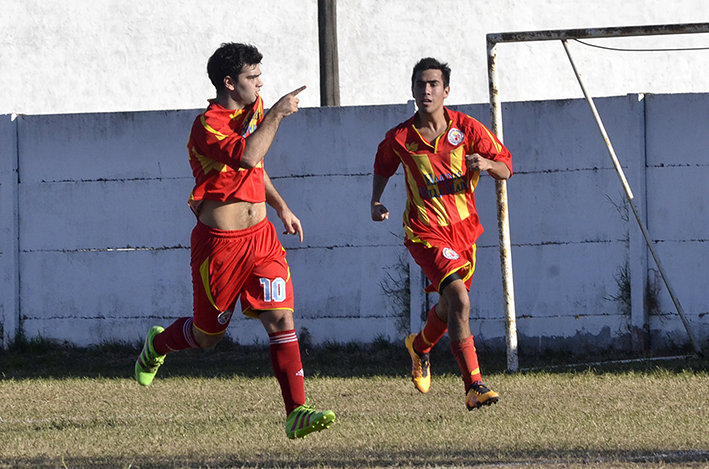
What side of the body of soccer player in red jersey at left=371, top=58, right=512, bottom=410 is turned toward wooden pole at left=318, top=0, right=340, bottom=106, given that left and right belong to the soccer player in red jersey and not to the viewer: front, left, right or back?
back

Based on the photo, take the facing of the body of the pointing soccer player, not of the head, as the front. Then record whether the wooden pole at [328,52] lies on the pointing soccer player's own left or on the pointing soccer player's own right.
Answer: on the pointing soccer player's own left

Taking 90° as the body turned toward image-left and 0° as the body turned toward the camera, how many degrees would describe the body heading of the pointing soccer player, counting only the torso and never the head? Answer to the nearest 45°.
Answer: approximately 315°
